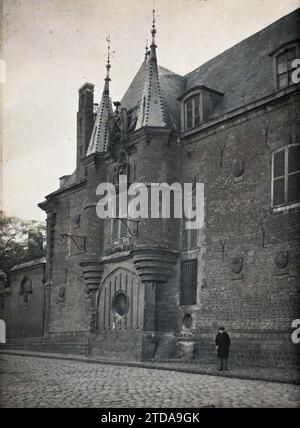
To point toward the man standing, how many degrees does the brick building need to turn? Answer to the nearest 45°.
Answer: approximately 45° to its left

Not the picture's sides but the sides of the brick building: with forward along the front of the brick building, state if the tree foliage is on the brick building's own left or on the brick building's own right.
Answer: on the brick building's own right

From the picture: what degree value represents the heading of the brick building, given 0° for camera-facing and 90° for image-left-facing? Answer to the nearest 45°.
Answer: approximately 45°

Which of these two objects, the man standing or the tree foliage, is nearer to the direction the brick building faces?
the man standing

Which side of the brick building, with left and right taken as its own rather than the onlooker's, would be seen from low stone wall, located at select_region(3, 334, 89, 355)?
right
